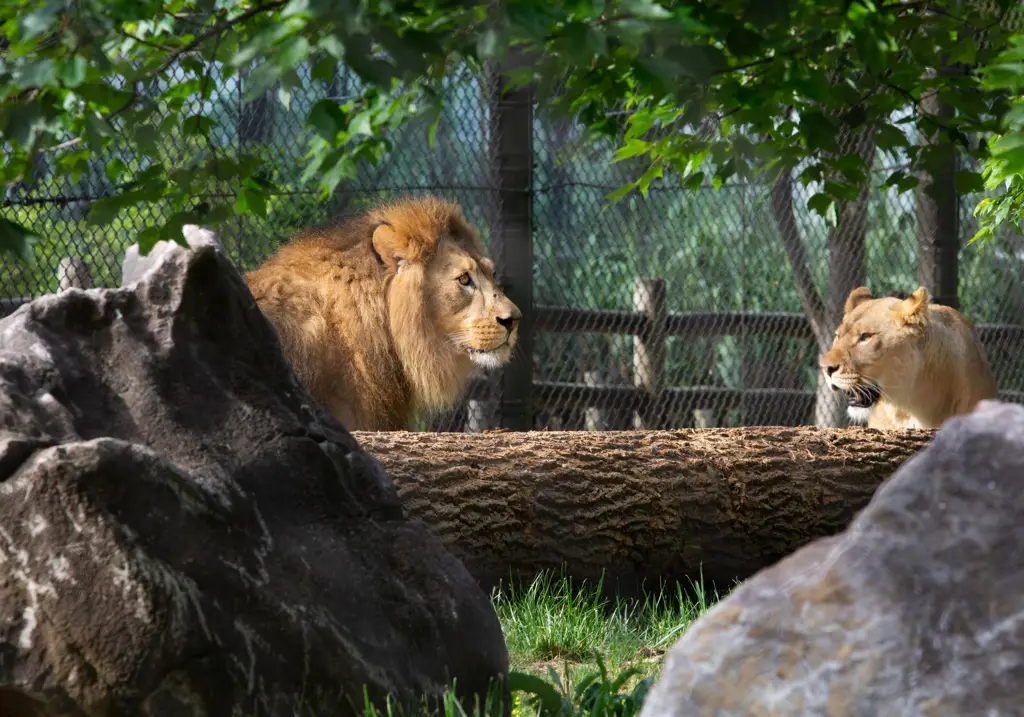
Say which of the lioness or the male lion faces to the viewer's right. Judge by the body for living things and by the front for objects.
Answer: the male lion

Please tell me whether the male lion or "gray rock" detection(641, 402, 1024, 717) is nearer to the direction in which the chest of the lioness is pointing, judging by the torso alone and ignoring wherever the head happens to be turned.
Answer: the male lion

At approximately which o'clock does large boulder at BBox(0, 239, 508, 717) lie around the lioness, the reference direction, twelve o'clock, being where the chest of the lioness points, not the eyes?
The large boulder is roughly at 11 o'clock from the lioness.

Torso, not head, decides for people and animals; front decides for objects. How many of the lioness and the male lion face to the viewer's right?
1

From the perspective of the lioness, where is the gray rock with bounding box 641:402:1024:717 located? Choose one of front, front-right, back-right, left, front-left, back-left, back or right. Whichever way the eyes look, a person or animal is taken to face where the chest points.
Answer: front-left

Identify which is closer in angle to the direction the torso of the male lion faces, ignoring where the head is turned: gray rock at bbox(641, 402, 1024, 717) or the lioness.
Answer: the lioness

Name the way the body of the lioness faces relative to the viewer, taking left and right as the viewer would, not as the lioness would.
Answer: facing the viewer and to the left of the viewer

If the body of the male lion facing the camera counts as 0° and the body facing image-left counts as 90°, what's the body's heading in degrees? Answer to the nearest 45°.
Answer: approximately 270°

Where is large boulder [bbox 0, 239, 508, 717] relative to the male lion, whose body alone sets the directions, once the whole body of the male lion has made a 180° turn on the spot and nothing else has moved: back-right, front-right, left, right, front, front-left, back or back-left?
left

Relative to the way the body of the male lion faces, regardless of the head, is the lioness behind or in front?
in front
